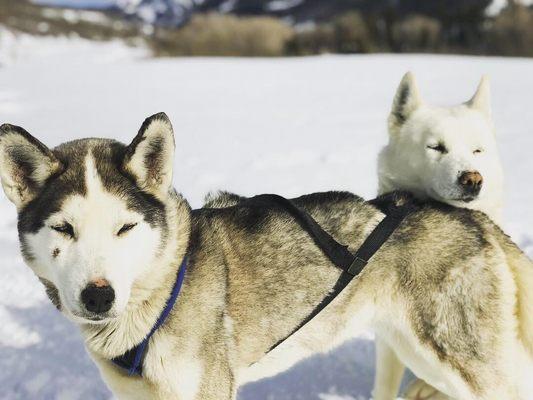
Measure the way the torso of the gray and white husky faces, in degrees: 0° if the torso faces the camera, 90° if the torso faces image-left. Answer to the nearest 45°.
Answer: approximately 90°

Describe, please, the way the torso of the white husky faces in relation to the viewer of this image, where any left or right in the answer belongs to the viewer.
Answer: facing the viewer and to the right of the viewer

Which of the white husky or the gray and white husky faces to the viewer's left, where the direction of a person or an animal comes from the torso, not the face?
the gray and white husky

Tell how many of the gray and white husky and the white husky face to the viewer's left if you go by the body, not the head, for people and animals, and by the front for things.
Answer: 1
